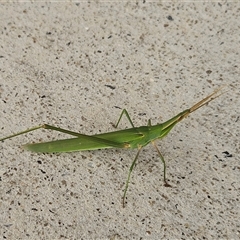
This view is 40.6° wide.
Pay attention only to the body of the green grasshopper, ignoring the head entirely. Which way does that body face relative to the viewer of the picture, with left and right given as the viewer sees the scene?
facing to the right of the viewer
